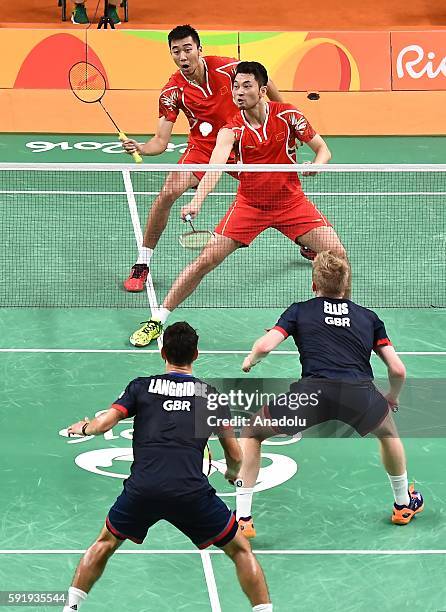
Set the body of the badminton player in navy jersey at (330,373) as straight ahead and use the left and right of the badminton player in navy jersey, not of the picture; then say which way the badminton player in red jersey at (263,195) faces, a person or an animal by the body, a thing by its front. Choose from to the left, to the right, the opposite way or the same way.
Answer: the opposite way

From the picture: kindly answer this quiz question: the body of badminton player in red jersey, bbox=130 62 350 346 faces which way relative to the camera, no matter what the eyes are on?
toward the camera

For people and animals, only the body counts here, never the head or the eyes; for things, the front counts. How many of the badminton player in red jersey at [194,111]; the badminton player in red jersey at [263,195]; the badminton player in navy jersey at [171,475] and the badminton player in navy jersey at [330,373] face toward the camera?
2

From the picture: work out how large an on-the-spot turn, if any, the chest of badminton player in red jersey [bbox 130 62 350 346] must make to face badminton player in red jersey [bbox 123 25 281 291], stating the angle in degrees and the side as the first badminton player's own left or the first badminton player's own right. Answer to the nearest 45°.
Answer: approximately 135° to the first badminton player's own right

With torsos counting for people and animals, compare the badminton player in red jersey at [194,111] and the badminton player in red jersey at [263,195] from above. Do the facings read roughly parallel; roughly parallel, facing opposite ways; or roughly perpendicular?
roughly parallel

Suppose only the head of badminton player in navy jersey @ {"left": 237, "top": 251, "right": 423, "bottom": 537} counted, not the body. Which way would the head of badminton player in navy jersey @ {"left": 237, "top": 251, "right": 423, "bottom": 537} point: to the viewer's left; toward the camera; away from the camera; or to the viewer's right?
away from the camera

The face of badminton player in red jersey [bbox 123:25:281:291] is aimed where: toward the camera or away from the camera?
toward the camera

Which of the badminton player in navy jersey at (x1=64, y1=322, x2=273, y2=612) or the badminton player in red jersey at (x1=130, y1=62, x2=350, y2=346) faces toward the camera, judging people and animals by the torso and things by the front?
the badminton player in red jersey

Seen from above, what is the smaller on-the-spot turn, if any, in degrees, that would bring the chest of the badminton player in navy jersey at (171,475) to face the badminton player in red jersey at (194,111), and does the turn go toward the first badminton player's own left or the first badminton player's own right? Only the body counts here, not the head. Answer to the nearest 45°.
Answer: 0° — they already face them

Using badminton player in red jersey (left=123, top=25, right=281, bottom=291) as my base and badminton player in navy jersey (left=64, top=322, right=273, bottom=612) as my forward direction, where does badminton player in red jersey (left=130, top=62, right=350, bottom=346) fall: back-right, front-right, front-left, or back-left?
front-left

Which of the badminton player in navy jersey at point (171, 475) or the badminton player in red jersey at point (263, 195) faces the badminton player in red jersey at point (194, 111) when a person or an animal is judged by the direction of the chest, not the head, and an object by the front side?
the badminton player in navy jersey

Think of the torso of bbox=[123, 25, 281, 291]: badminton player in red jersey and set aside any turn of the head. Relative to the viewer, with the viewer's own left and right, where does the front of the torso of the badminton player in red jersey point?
facing the viewer

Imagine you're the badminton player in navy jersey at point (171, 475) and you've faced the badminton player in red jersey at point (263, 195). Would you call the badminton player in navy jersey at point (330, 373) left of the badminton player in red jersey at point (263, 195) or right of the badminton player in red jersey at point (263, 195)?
right

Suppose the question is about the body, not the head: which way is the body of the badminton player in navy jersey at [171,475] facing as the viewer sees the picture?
away from the camera

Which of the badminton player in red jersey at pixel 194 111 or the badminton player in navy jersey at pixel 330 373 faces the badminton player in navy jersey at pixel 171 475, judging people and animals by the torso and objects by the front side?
the badminton player in red jersey

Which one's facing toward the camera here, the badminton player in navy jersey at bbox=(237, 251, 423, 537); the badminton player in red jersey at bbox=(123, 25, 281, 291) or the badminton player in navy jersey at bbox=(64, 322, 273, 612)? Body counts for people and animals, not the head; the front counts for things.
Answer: the badminton player in red jersey

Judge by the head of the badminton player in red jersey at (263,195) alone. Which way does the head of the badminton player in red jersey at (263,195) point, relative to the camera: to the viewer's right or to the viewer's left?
to the viewer's left

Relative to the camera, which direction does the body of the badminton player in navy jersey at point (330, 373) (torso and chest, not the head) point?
away from the camera
